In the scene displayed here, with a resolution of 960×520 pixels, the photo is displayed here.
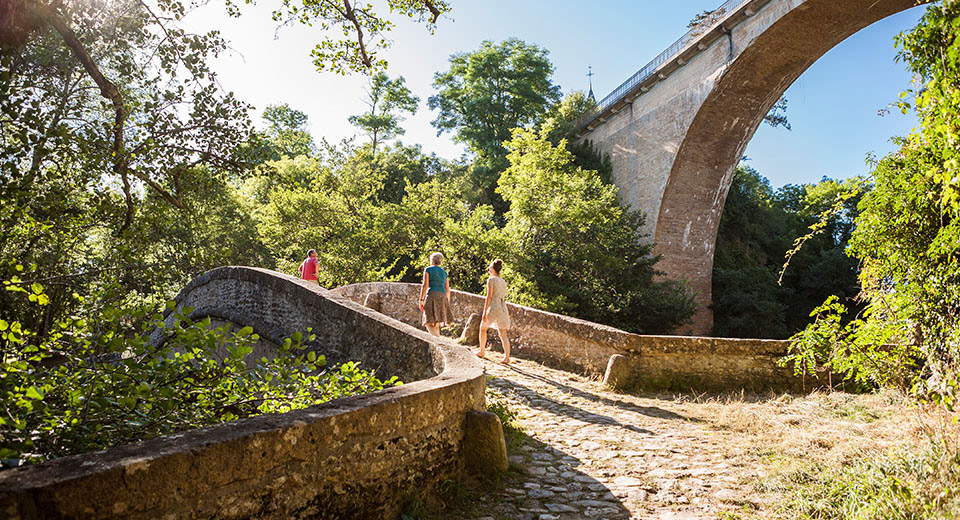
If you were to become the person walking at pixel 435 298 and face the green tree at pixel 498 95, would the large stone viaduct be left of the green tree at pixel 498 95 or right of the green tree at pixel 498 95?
right

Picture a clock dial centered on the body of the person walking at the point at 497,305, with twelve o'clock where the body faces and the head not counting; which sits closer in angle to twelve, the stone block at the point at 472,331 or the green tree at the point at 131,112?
the stone block

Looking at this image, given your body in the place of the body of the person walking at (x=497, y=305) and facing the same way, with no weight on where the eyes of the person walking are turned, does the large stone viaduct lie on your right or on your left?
on your right

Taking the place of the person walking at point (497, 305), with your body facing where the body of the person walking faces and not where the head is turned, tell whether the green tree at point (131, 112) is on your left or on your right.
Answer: on your left

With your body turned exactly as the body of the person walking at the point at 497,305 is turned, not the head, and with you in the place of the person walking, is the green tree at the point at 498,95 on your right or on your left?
on your right

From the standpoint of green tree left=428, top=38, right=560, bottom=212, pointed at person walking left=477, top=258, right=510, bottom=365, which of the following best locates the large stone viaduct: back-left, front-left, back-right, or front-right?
front-left

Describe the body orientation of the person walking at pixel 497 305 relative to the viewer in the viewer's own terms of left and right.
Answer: facing away from the viewer and to the left of the viewer

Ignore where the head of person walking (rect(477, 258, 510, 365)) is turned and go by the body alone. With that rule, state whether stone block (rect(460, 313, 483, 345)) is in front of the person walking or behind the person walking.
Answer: in front

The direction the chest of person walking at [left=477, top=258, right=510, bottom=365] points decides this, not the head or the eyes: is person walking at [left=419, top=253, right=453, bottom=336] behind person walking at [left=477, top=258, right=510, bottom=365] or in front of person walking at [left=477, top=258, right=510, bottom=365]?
in front
